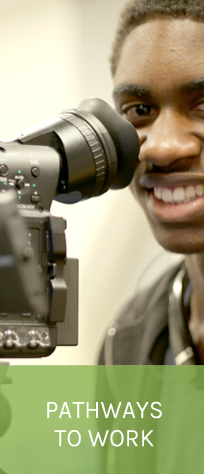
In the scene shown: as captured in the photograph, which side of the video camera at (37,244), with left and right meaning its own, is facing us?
left
